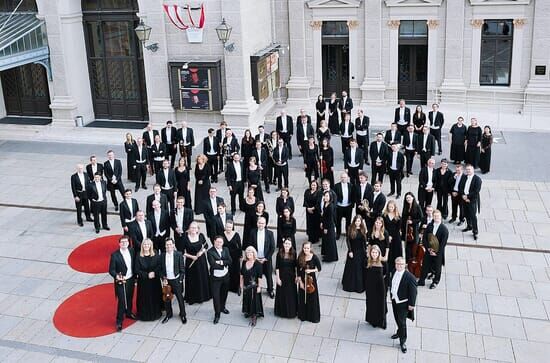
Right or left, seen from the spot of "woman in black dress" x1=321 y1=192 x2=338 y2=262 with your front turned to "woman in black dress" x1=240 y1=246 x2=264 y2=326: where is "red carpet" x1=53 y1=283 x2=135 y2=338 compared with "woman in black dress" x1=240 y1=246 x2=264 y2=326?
right

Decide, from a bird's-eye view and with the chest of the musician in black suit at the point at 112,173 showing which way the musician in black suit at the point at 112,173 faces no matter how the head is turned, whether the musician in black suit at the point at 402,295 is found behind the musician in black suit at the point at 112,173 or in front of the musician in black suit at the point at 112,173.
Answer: in front

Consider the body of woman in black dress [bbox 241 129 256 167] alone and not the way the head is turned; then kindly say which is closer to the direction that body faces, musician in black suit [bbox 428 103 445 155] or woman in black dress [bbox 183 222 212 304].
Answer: the woman in black dress

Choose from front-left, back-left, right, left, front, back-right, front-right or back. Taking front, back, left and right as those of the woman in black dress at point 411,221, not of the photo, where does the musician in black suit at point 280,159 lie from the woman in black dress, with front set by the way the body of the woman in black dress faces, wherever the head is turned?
right

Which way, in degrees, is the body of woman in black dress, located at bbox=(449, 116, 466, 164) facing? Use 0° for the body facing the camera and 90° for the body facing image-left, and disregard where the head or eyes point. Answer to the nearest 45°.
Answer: approximately 0°

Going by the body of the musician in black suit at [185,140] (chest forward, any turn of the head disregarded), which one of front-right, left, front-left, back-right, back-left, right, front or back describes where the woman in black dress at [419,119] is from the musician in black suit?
left

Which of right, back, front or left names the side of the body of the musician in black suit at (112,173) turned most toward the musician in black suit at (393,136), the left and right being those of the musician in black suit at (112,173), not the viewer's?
left

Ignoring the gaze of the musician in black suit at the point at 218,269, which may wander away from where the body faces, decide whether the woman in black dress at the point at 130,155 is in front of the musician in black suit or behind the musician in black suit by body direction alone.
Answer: behind

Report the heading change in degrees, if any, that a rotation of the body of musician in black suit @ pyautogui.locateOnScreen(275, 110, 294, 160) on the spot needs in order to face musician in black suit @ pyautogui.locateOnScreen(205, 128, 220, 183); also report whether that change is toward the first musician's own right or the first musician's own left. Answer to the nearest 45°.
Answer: approximately 45° to the first musician's own right

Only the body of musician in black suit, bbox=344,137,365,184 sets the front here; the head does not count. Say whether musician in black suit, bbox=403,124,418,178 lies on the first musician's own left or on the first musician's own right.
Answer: on the first musician's own left

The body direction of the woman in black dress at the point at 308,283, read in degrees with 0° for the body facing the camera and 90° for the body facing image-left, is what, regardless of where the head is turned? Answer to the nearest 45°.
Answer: approximately 0°
